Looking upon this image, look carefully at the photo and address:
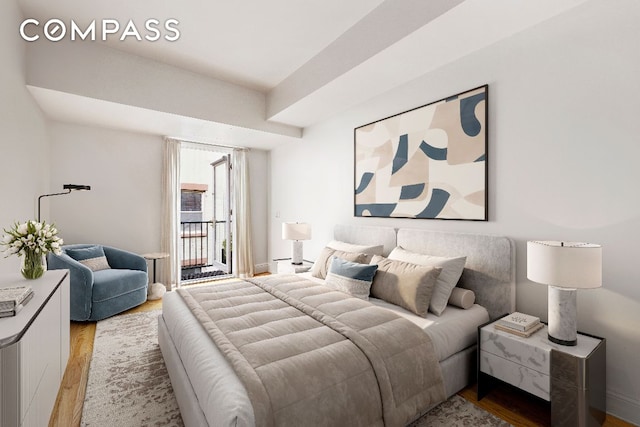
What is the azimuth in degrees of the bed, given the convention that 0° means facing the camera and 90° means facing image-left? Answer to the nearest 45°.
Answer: approximately 45°

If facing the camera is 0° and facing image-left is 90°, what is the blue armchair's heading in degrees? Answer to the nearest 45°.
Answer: approximately 315°

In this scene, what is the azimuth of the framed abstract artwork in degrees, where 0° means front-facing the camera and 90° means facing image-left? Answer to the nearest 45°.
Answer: approximately 45°

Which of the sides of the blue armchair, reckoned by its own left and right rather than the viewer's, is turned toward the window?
left

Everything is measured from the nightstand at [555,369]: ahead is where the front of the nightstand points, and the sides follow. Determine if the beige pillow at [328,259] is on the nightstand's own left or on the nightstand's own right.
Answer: on the nightstand's own right

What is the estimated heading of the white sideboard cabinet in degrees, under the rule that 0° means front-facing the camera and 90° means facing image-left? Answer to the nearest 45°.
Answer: approximately 315°

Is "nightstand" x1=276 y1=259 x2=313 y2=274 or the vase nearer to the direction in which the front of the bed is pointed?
the vase

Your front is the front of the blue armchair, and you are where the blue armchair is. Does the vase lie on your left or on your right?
on your right
